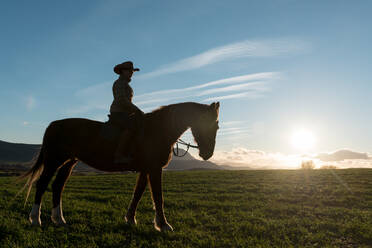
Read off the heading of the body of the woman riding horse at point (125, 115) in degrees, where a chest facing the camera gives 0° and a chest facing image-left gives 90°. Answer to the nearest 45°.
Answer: approximately 270°

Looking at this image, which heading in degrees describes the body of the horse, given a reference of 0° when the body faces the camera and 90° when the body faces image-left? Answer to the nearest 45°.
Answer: approximately 270°

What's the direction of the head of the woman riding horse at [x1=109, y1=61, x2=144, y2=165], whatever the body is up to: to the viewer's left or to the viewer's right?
to the viewer's right
